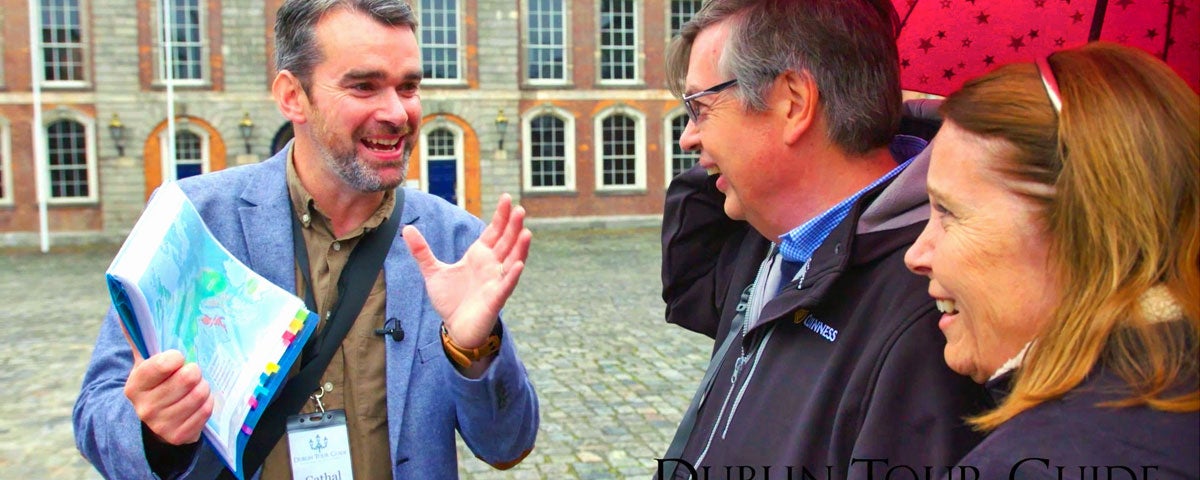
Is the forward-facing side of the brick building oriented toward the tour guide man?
yes

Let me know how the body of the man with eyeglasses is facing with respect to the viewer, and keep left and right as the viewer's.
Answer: facing the viewer and to the left of the viewer

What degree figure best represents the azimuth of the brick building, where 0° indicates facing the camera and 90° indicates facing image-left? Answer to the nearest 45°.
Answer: approximately 0°

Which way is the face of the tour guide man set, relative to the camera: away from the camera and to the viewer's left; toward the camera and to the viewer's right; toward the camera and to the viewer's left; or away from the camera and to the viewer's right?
toward the camera and to the viewer's right

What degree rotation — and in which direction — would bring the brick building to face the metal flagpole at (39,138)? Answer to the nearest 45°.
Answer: approximately 90° to its right

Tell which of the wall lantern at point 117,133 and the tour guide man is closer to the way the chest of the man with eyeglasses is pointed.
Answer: the tour guide man

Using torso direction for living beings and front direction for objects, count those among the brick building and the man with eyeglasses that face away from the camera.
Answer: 0

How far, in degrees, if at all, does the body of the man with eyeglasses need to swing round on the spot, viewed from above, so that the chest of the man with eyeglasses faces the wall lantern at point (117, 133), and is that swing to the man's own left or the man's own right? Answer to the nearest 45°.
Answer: approximately 90° to the man's own right

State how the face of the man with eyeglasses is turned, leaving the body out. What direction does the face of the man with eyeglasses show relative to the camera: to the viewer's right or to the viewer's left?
to the viewer's left

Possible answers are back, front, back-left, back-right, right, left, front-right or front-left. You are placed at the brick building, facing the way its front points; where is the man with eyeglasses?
front

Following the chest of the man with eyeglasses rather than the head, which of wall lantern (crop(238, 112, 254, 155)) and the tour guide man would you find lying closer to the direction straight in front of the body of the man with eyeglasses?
the tour guide man

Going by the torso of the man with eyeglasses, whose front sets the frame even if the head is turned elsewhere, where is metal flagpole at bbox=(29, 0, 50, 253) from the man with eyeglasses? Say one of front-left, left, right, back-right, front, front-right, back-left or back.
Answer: right
